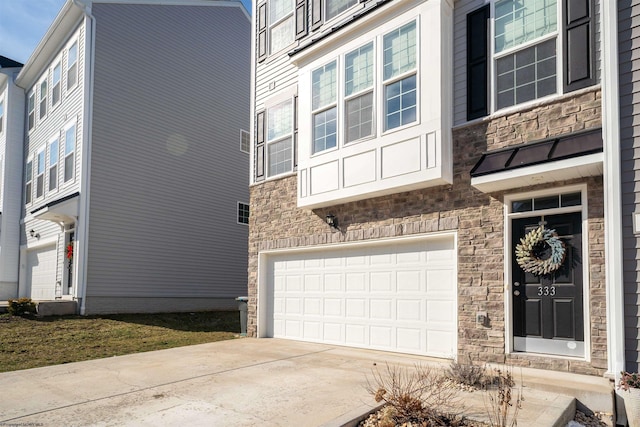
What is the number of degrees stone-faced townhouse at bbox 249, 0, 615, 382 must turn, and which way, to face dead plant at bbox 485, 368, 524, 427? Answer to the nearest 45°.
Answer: approximately 45° to its left

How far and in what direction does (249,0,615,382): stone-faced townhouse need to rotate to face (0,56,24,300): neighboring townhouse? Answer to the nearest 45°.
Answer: approximately 90° to its right

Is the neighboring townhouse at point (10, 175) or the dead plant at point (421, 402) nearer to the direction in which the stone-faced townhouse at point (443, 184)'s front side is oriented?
the dead plant

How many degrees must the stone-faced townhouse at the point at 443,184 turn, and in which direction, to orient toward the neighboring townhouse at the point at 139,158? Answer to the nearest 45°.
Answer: approximately 90° to its right

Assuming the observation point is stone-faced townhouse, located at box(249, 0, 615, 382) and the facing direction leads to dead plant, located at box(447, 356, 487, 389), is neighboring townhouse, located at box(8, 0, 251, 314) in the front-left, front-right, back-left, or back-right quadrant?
back-right

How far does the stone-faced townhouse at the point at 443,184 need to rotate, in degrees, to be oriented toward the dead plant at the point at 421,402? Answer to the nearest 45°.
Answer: approximately 45° to its left

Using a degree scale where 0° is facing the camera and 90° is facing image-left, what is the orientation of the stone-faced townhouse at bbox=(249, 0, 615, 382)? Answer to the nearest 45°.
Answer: approximately 45°

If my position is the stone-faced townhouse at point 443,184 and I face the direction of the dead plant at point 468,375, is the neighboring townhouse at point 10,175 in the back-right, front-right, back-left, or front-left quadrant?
back-right
